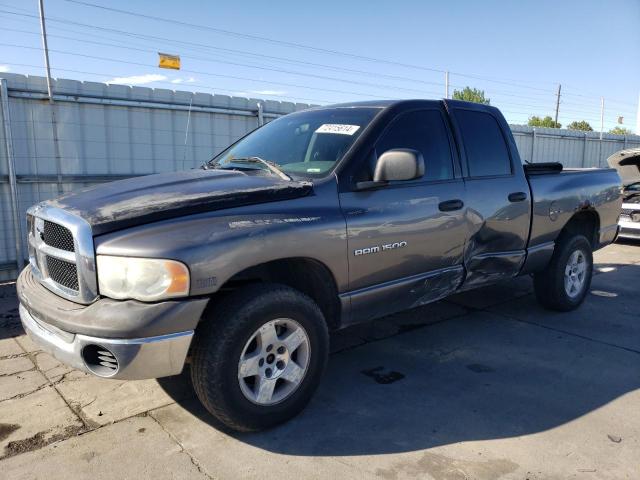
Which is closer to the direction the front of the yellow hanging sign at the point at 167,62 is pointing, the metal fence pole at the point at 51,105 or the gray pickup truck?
the gray pickup truck

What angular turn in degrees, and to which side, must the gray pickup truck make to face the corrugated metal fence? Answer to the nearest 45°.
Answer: approximately 90° to its right

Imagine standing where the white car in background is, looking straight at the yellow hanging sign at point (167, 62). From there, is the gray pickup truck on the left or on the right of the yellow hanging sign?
left

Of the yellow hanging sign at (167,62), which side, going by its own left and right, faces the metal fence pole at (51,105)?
right

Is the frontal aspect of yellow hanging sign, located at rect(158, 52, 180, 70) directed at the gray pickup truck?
yes

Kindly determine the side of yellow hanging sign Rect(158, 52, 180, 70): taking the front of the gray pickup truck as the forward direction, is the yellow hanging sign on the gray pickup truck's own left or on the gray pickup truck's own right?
on the gray pickup truck's own right

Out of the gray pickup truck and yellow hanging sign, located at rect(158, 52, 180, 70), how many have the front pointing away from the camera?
0

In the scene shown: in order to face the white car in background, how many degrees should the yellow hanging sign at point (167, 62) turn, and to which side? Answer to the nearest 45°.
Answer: approximately 90° to its left

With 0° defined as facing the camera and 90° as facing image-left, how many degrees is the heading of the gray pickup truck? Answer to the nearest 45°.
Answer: approximately 45°

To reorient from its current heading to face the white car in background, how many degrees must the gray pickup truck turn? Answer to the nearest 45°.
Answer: approximately 180°
